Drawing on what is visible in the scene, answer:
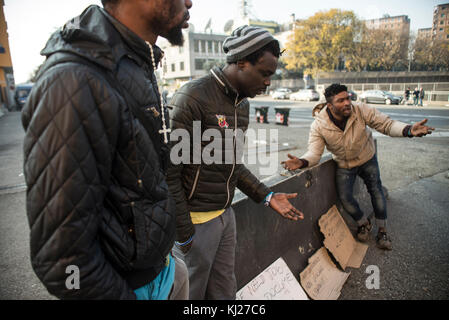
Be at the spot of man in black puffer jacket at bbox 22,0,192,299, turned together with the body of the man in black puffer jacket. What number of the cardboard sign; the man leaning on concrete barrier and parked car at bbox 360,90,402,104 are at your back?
0

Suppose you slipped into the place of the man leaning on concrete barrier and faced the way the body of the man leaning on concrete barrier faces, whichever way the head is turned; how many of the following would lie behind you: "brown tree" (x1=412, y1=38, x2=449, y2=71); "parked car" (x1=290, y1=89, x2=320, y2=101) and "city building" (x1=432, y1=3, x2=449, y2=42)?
3

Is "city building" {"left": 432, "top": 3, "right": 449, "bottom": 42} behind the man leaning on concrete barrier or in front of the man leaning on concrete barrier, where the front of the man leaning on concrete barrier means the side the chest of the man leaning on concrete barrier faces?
behind

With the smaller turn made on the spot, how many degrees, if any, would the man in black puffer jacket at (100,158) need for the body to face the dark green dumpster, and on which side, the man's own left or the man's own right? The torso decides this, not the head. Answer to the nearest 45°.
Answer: approximately 45° to the man's own left

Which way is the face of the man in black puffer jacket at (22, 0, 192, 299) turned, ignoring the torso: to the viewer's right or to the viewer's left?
to the viewer's right

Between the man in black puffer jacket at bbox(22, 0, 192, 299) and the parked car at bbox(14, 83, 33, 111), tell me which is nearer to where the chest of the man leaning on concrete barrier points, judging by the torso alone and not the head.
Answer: the man in black puffer jacket

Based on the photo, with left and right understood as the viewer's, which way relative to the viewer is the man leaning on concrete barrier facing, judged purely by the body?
facing the viewer

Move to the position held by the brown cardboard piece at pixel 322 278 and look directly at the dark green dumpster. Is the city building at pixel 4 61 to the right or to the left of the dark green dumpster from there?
left

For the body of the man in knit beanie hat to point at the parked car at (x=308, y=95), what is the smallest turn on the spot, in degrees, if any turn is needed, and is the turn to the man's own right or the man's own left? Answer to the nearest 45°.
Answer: approximately 135° to the man's own left

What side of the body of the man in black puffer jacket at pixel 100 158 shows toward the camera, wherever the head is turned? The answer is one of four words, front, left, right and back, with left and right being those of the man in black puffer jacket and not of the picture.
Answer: right

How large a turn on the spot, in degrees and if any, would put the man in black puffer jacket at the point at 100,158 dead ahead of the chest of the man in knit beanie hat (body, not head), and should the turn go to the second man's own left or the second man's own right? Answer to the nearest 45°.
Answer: approximately 45° to the second man's own right

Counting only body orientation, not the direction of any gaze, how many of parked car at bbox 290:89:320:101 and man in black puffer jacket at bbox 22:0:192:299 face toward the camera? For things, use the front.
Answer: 0

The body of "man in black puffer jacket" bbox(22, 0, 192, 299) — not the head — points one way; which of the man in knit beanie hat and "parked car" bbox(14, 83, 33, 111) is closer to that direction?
the man in knit beanie hat
